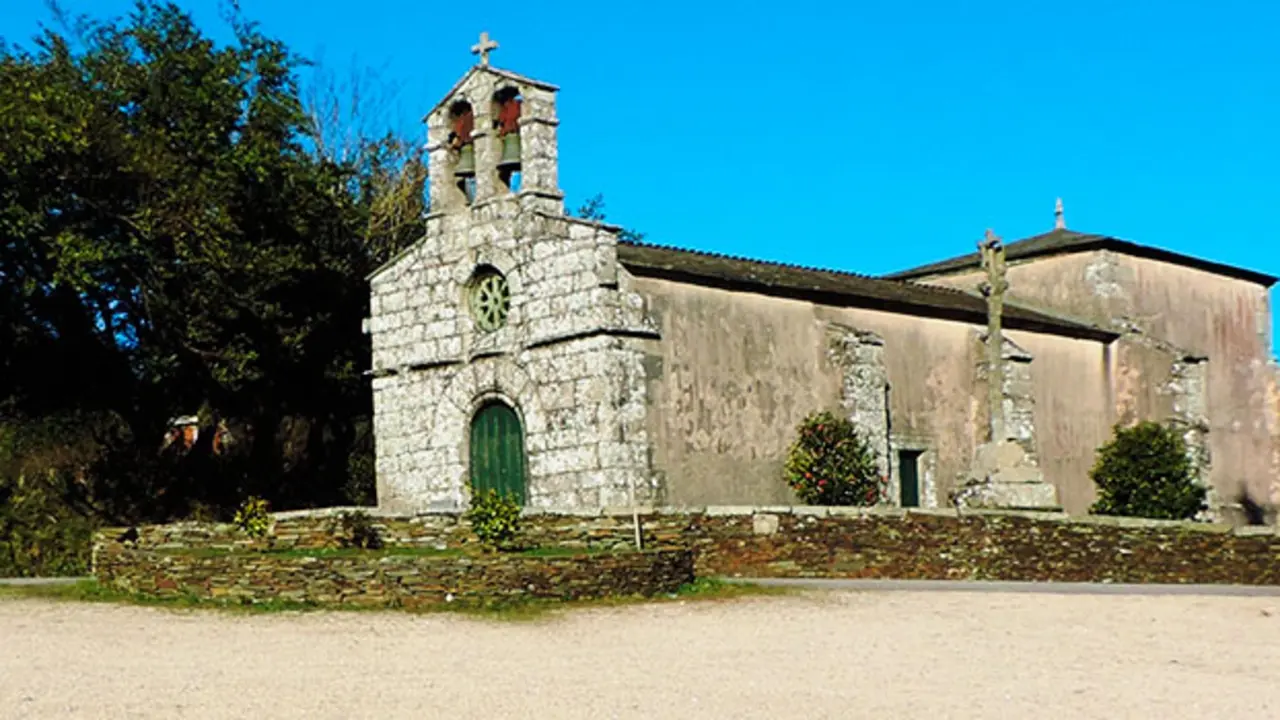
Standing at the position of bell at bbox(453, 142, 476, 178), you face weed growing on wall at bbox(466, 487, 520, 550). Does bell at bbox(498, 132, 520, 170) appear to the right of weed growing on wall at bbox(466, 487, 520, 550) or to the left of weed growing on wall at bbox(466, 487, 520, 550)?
left

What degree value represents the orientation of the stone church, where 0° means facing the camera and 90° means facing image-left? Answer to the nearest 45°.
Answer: approximately 45°

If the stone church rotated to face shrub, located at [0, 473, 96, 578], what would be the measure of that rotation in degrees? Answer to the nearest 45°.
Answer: approximately 45° to its right

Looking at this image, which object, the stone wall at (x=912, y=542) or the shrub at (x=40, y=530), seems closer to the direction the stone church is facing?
the shrub

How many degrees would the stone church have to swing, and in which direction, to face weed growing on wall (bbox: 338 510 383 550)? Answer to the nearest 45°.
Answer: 0° — it already faces it

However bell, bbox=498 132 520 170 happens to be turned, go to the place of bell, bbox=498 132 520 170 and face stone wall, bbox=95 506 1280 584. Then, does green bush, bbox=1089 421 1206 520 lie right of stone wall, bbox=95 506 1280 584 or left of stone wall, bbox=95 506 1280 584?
left
